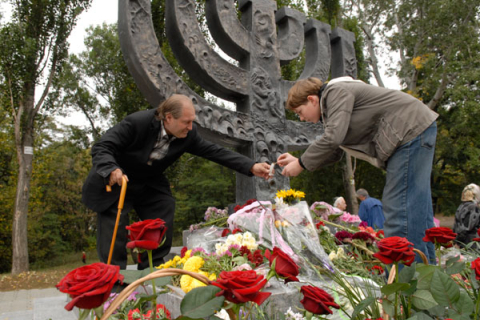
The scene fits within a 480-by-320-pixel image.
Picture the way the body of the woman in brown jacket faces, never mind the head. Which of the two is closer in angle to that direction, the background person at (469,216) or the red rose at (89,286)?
the red rose

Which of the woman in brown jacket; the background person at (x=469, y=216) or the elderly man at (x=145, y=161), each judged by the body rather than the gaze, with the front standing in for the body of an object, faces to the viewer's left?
the woman in brown jacket

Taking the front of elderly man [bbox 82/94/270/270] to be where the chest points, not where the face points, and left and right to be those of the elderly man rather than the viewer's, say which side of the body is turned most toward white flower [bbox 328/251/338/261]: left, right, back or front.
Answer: front

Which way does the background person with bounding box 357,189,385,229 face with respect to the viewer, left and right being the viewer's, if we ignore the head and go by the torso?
facing away from the viewer and to the left of the viewer

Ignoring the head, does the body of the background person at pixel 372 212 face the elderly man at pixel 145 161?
no

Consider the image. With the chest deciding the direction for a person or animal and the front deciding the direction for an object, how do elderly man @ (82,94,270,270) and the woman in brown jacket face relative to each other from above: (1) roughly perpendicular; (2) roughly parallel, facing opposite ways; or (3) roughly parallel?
roughly parallel, facing opposite ways

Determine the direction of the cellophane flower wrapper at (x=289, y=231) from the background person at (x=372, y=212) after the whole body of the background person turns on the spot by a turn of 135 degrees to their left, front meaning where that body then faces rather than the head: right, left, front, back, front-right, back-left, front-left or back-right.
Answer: front

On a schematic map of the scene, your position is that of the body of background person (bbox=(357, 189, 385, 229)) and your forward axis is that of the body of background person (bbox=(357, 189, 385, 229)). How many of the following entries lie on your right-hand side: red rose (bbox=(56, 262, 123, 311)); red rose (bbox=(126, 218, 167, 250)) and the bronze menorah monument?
0

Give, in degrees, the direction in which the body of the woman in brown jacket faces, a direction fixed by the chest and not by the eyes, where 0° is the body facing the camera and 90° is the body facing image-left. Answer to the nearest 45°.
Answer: approximately 90°

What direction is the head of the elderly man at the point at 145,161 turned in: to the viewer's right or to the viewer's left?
to the viewer's right

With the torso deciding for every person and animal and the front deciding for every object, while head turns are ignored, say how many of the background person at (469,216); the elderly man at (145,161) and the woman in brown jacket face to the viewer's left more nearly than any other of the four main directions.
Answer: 1

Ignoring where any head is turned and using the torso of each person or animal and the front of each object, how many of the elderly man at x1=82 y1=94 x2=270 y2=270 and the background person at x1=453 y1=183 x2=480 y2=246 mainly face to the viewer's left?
0

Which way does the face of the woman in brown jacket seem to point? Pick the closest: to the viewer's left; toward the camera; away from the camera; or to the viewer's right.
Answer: to the viewer's left

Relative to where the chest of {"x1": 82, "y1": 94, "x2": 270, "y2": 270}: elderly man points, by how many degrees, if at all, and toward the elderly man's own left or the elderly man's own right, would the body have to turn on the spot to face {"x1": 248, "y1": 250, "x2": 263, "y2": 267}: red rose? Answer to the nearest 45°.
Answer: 0° — they already face it

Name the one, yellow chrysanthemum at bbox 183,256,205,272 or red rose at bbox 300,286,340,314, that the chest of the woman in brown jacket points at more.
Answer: the yellow chrysanthemum

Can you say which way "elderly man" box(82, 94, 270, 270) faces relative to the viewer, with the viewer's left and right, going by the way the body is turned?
facing the viewer and to the right of the viewer

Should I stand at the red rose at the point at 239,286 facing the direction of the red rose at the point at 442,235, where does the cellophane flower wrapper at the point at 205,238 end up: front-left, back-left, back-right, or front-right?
front-left
